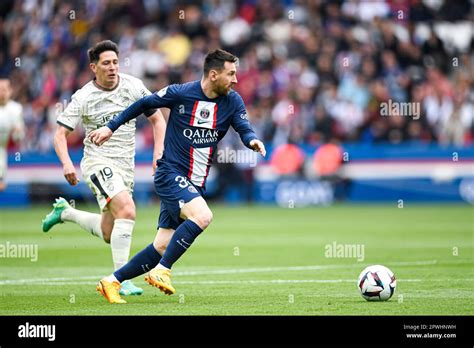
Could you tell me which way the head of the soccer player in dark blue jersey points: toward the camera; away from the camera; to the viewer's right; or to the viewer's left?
to the viewer's right

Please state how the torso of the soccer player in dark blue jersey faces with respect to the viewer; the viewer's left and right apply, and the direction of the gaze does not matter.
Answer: facing the viewer and to the right of the viewer

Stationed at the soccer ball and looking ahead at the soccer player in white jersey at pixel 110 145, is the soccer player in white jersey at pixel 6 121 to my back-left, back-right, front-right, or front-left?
front-right

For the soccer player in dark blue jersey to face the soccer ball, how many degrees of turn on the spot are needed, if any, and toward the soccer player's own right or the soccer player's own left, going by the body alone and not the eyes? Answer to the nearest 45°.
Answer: approximately 45° to the soccer player's own left

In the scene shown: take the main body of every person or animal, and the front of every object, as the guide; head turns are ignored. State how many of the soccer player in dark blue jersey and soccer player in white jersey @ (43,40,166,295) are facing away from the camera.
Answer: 0

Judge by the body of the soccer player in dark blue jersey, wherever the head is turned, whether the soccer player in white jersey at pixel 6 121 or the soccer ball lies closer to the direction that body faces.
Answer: the soccer ball

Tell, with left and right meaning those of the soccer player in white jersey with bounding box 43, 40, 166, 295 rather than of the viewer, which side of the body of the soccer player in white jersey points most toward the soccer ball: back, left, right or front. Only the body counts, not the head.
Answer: front

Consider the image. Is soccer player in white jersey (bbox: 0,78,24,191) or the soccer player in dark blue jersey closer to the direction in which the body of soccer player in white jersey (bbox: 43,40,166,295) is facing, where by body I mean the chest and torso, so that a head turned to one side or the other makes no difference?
the soccer player in dark blue jersey

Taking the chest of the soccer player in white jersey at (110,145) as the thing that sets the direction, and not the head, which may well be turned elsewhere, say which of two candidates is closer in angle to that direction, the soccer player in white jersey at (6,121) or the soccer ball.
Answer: the soccer ball

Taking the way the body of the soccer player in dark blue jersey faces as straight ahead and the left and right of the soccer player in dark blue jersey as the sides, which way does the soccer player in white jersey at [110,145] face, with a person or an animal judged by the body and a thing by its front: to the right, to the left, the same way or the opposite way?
the same way

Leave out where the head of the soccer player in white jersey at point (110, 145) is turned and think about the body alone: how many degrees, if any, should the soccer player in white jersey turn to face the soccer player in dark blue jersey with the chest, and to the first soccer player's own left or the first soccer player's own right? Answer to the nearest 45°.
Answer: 0° — they already face them

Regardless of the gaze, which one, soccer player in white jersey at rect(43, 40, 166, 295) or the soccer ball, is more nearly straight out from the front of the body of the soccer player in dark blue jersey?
the soccer ball

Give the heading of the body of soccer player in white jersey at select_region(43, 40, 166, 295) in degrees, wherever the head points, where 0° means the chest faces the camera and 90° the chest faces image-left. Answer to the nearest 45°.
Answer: approximately 315°

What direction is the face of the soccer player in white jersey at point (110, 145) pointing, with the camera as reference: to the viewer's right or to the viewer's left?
to the viewer's right

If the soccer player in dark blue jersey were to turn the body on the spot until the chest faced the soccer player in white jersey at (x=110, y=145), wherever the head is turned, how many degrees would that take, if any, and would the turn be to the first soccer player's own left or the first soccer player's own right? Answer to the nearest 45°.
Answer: approximately 180°
